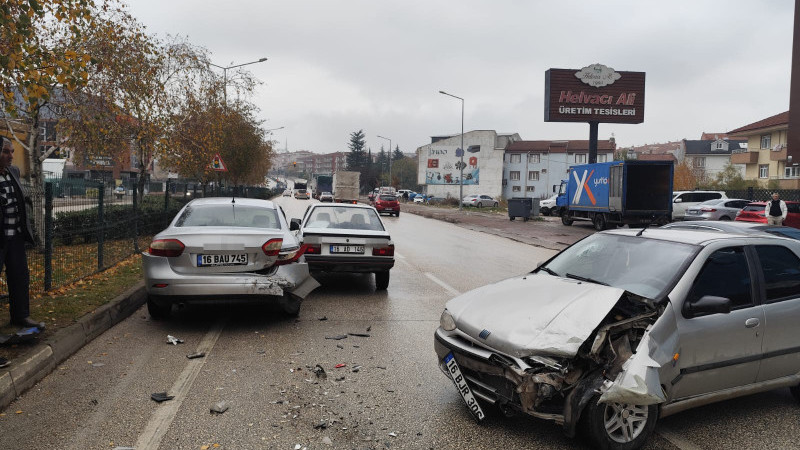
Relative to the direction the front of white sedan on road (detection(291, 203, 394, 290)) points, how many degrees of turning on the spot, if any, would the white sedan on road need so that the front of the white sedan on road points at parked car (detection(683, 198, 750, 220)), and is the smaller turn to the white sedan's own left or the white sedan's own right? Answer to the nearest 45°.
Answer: approximately 45° to the white sedan's own right

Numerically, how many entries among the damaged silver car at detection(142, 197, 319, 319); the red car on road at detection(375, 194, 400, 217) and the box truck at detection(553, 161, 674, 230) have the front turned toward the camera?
0

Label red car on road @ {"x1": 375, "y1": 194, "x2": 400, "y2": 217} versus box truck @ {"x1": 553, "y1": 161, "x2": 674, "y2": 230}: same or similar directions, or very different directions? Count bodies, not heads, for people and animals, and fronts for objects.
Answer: same or similar directions

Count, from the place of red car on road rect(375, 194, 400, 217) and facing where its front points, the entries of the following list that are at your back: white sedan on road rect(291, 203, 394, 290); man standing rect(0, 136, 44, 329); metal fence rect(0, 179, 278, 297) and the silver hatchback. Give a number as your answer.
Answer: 4

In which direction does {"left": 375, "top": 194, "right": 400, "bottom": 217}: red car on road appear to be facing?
away from the camera

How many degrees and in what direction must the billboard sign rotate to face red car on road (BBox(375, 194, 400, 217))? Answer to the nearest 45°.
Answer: approximately 90° to its right

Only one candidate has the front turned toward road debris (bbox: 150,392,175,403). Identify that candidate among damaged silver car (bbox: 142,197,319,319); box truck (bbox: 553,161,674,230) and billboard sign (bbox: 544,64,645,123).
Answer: the billboard sign

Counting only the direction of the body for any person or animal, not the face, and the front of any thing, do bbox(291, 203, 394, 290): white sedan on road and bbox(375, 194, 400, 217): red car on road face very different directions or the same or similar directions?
same or similar directions

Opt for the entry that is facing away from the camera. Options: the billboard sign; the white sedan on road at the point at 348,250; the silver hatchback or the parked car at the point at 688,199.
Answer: the white sedan on road

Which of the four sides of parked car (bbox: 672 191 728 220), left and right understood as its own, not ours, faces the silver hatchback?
left

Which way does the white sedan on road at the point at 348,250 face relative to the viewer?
away from the camera

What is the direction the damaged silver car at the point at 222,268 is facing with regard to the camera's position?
facing away from the viewer

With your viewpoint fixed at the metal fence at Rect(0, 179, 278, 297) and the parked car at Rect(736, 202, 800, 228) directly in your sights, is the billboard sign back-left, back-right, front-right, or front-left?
front-left

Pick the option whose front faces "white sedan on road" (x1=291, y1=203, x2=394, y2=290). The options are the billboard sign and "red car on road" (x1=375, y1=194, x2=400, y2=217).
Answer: the billboard sign

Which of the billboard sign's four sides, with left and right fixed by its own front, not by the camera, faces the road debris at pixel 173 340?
front

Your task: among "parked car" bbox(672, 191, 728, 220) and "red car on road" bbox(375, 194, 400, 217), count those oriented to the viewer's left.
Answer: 1

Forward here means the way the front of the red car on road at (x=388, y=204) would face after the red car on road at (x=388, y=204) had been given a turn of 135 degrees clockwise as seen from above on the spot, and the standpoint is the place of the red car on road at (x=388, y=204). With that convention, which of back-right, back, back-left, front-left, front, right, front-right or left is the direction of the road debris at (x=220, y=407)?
front-right

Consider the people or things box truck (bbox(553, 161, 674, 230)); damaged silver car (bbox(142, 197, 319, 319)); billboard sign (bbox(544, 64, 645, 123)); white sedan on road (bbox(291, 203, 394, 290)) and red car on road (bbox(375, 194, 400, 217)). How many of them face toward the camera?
1

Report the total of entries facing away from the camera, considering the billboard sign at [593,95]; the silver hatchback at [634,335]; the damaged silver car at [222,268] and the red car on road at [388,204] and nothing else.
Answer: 2

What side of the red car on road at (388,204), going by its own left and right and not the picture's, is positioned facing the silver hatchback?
back
